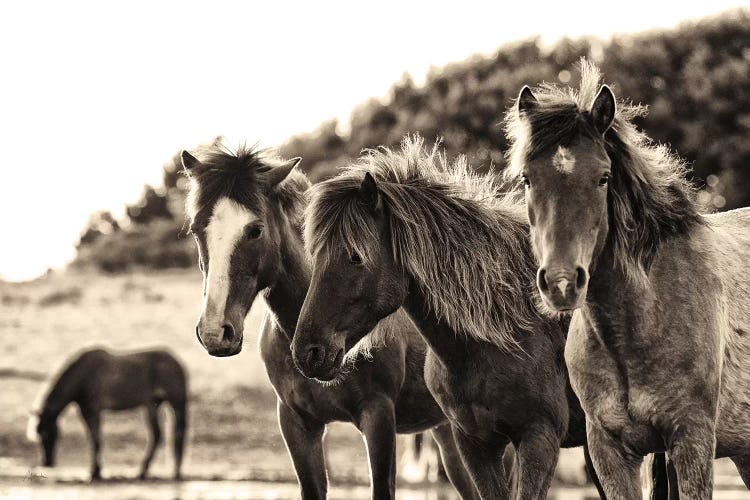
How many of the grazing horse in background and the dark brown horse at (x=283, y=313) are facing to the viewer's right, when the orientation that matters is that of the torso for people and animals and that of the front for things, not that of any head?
0

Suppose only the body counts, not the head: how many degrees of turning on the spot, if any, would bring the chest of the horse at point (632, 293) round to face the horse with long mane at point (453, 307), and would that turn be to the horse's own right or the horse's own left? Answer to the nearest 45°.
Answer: approximately 90° to the horse's own right

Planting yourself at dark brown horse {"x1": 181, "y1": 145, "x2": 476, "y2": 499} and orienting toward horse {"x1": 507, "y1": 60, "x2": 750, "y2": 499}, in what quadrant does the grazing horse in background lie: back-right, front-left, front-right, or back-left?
back-left

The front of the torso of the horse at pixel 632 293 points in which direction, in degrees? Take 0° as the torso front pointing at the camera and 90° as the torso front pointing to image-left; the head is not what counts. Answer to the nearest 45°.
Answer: approximately 45°

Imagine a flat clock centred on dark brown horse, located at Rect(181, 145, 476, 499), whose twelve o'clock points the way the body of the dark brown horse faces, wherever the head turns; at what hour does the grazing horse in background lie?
The grazing horse in background is roughly at 4 o'clock from the dark brown horse.

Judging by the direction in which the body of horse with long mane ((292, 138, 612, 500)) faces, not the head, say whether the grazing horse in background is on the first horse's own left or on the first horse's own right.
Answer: on the first horse's own right

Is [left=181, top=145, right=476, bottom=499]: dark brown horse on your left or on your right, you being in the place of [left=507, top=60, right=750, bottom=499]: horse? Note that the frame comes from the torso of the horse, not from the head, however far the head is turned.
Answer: on your right

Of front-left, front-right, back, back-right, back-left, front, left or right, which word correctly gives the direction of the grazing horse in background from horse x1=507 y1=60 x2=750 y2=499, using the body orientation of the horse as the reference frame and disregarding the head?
right

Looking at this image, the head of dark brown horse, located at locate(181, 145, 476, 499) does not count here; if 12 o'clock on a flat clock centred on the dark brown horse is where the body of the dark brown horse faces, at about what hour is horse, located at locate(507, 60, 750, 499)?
The horse is roughly at 9 o'clock from the dark brown horse.

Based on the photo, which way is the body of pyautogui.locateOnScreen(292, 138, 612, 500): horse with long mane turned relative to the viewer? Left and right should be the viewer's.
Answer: facing the viewer and to the left of the viewer

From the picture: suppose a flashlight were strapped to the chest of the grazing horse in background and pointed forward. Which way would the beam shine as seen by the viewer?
to the viewer's left

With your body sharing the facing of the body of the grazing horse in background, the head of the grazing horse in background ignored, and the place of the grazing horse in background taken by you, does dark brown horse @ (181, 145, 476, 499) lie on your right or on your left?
on your left

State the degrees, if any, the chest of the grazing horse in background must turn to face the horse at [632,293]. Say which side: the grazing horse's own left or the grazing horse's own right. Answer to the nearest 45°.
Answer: approximately 90° to the grazing horse's own left
